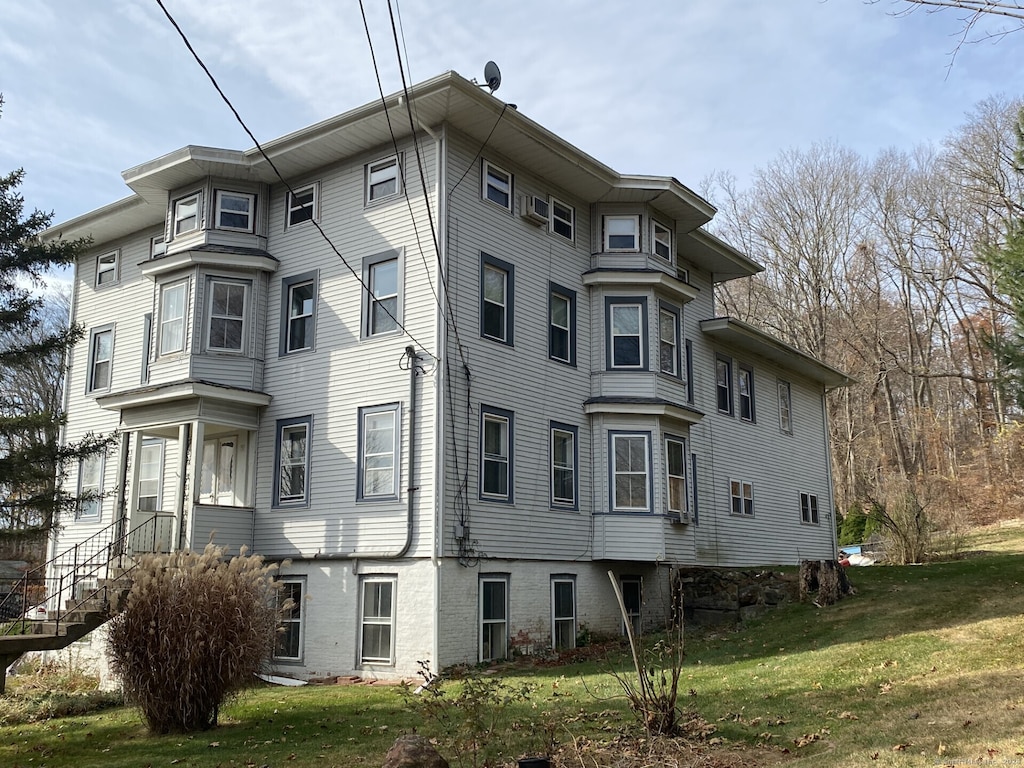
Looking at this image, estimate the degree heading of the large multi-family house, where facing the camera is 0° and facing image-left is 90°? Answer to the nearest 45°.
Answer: approximately 45°

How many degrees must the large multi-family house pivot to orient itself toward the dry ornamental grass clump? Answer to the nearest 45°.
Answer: approximately 45° to its left
